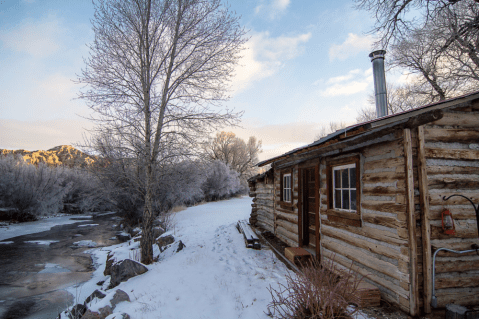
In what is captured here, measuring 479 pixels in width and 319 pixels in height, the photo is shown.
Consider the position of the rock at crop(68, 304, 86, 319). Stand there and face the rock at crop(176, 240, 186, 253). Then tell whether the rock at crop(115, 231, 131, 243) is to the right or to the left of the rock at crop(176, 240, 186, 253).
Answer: left

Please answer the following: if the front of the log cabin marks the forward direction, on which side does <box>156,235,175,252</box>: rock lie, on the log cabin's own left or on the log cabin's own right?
on the log cabin's own right

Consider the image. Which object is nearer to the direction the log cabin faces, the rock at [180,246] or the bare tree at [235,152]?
the rock

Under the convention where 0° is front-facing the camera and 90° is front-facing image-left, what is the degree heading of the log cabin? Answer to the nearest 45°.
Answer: approximately 45°

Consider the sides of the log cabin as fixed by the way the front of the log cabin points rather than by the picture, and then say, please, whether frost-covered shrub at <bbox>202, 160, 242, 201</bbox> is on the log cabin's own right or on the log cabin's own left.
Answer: on the log cabin's own right

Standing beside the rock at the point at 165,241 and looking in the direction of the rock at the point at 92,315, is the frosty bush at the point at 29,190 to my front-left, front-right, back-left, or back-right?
back-right

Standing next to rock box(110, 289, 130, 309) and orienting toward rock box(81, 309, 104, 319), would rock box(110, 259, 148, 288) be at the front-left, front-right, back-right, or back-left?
back-right
